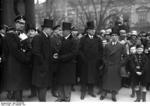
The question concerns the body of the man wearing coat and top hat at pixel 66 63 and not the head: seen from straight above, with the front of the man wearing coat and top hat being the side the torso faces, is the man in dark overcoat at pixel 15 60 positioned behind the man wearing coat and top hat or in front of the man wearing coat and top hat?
in front

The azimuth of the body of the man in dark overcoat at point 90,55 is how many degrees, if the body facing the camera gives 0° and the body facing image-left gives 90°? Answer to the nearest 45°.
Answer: approximately 0°

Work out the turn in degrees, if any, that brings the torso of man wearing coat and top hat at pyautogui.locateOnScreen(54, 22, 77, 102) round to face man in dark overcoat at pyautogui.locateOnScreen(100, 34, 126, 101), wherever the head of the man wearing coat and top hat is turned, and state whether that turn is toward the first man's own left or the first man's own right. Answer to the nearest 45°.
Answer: approximately 135° to the first man's own left

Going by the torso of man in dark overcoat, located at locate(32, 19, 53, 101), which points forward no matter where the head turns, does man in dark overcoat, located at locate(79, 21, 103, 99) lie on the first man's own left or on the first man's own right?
on the first man's own left

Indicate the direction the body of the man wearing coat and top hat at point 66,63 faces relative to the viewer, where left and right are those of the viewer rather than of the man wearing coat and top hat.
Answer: facing the viewer and to the left of the viewer

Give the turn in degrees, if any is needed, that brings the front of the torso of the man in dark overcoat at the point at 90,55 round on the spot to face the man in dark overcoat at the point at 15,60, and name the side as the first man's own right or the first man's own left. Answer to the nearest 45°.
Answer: approximately 45° to the first man's own right

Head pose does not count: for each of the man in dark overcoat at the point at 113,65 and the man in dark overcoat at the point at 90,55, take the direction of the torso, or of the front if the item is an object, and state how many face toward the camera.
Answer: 2

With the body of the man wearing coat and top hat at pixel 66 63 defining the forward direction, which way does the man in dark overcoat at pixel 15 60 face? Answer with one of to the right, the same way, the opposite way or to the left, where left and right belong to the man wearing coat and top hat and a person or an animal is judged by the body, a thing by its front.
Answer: to the left

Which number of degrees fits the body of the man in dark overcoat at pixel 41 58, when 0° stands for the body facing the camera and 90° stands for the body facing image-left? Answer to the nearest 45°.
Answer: approximately 315°

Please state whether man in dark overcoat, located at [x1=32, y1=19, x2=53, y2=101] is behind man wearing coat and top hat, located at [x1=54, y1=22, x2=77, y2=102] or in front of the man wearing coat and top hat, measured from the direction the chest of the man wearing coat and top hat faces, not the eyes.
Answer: in front

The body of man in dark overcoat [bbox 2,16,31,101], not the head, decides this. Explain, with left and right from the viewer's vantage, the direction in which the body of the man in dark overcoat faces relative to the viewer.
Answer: facing the viewer and to the right of the viewer
